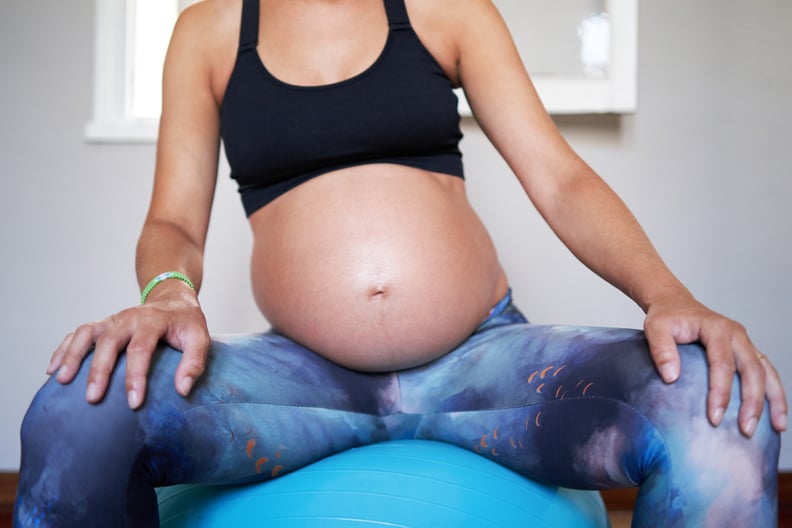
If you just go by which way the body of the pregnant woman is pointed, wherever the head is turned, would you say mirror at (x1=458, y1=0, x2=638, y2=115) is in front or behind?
behind

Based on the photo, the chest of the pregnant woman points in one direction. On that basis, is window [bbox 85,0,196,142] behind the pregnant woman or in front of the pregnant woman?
behind

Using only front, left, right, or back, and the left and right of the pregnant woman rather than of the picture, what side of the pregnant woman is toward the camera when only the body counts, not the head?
front

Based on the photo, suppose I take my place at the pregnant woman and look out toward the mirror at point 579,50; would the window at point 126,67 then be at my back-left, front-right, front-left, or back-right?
front-left
